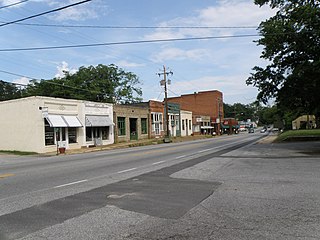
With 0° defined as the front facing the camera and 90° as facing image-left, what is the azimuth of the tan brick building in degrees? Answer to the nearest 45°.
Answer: approximately 315°

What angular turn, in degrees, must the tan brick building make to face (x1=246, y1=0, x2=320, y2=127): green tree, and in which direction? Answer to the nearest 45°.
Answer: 0° — it already faces it
